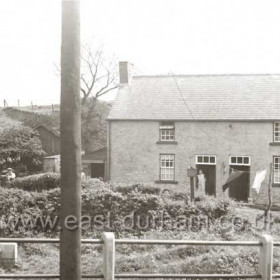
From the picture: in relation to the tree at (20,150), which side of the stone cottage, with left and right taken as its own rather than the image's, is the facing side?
right

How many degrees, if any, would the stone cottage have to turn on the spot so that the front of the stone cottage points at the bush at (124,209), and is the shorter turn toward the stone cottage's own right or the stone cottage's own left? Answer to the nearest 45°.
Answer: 0° — it already faces it

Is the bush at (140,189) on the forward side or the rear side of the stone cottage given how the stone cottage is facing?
on the forward side

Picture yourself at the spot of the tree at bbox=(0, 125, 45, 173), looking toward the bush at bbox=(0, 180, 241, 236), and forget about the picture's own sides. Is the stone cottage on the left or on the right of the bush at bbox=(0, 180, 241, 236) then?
left

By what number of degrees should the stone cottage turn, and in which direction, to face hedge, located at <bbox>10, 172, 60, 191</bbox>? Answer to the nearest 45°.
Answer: approximately 45° to its right

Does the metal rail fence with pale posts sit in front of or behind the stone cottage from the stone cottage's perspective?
in front

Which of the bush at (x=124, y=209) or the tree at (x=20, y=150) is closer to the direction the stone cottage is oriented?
the bush

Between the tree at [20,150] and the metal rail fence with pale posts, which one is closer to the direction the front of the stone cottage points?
the metal rail fence with pale posts

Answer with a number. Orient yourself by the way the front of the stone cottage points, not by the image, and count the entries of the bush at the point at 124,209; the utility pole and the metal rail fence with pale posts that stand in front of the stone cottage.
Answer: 3

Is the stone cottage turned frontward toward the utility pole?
yes

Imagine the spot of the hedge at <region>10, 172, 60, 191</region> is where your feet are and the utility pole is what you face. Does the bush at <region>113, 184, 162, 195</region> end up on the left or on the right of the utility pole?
left

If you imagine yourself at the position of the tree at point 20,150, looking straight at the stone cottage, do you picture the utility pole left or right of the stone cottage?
right

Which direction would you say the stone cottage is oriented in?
toward the camera
